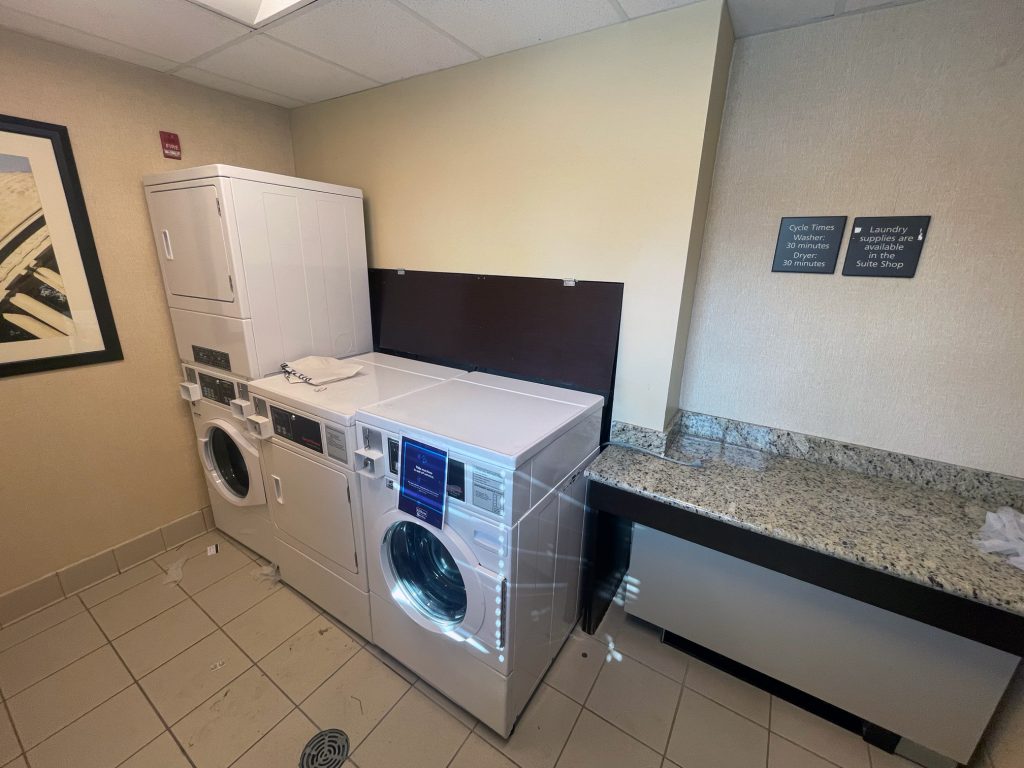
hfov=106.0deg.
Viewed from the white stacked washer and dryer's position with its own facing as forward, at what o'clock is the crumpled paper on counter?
The crumpled paper on counter is roughly at 9 o'clock from the white stacked washer and dryer.

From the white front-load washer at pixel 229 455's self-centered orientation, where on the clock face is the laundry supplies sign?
The laundry supplies sign is roughly at 9 o'clock from the white front-load washer.

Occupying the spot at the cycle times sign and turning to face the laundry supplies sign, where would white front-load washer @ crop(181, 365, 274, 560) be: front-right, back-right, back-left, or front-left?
back-right

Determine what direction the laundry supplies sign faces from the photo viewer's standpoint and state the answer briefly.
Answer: facing the viewer

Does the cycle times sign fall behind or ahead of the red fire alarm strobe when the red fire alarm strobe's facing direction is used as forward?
ahead

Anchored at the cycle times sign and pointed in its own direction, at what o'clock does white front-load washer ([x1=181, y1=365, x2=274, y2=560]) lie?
The white front-load washer is roughly at 2 o'clock from the cycle times sign.

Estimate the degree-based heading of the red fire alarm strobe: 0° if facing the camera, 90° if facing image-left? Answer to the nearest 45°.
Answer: approximately 315°

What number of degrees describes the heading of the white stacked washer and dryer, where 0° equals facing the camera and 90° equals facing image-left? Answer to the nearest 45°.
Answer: approximately 45°

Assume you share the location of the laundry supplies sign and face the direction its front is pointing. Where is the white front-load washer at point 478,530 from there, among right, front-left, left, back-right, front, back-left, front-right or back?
front-right

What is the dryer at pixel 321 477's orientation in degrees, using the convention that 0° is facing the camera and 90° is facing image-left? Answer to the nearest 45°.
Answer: approximately 45°

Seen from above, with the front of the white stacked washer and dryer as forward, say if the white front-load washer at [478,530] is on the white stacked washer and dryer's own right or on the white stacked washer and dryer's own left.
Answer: on the white stacked washer and dryer's own left
